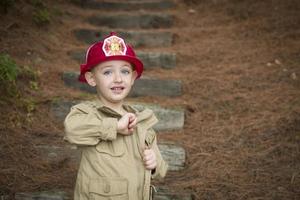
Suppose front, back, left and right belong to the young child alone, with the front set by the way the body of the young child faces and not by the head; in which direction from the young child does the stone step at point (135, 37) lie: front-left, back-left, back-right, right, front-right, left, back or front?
back-left

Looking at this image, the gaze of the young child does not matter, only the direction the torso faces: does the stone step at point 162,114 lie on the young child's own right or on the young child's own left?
on the young child's own left

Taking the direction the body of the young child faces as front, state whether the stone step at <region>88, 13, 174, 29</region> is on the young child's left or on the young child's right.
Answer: on the young child's left

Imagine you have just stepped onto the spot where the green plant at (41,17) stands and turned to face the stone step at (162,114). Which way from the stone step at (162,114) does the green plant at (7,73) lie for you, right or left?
right

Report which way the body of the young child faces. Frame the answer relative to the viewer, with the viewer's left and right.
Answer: facing the viewer and to the right of the viewer

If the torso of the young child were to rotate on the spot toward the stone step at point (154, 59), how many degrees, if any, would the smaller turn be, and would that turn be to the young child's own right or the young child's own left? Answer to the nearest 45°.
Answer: approximately 135° to the young child's own left

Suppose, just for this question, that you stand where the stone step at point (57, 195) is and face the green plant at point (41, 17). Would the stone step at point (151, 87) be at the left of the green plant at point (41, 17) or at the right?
right

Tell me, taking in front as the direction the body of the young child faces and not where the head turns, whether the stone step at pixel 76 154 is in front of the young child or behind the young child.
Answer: behind

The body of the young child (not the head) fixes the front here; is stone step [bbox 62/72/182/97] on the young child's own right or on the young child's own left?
on the young child's own left

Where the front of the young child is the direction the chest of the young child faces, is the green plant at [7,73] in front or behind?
behind

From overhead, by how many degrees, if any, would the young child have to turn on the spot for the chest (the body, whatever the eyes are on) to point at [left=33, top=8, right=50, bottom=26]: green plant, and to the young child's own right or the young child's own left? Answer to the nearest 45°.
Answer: approximately 135° to the young child's own left

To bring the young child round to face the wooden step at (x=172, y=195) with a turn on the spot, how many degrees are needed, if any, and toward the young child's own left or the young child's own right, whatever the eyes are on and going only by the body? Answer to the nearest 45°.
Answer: approximately 90° to the young child's own left
